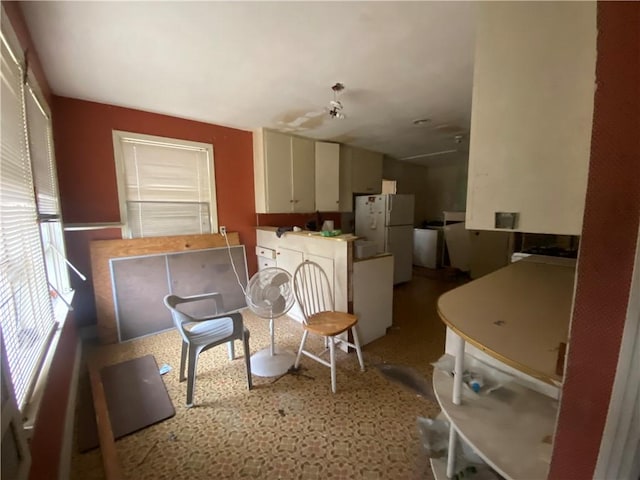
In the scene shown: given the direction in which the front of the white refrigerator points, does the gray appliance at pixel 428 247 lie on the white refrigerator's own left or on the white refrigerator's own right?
on the white refrigerator's own left

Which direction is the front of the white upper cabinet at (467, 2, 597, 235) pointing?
to the viewer's left

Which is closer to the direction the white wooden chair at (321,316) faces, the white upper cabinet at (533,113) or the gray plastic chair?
the white upper cabinet

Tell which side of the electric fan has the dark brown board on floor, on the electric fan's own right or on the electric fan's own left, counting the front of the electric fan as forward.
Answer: on the electric fan's own right

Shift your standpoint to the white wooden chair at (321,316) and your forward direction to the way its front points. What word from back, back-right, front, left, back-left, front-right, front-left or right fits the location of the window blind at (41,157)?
back-right

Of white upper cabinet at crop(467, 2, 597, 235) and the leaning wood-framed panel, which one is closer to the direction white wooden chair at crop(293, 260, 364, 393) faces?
the white upper cabinet

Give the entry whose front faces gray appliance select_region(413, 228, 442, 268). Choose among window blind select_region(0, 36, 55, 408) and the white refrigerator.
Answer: the window blind

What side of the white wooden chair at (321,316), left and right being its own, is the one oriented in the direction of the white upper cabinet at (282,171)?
back

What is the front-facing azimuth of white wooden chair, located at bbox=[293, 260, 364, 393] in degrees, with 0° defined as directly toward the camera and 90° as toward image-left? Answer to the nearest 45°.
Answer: approximately 315°

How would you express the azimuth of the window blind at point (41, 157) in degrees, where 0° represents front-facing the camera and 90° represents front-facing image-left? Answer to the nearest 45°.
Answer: approximately 270°
